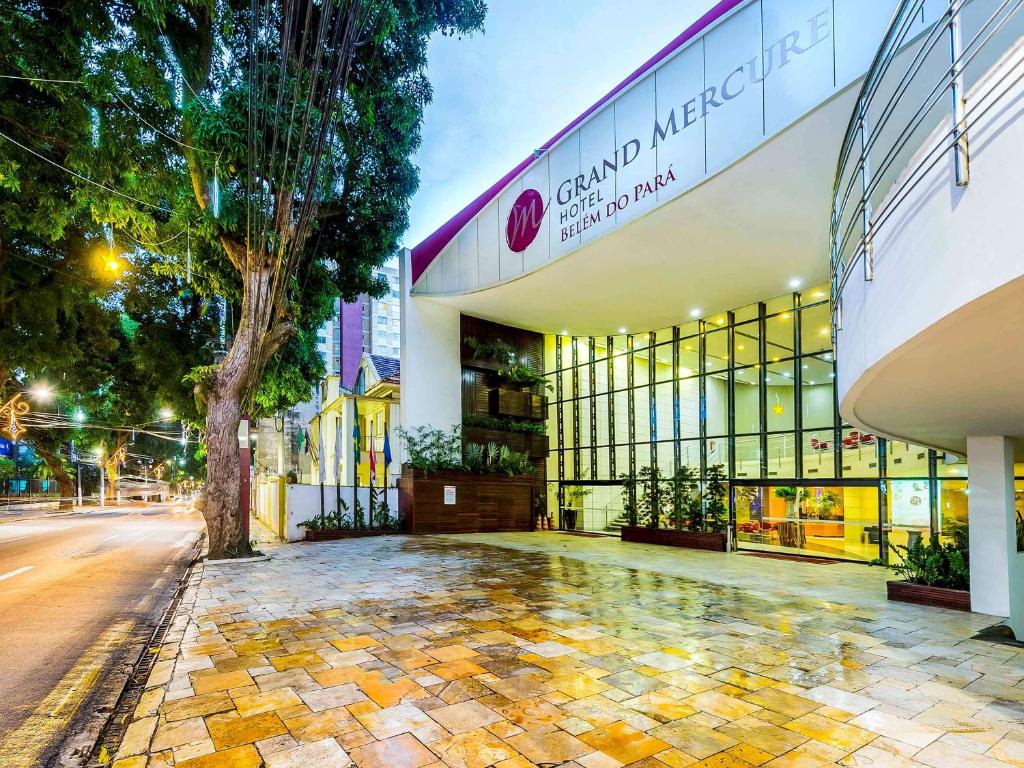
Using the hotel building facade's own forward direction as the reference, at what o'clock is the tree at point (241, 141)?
The tree is roughly at 1 o'clock from the hotel building facade.

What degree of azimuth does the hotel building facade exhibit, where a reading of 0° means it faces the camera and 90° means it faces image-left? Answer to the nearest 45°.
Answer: approximately 45°

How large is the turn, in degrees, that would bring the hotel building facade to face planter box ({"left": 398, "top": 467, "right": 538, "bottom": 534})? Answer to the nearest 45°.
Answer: approximately 90° to its right

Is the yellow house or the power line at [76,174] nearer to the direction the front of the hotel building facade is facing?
the power line
